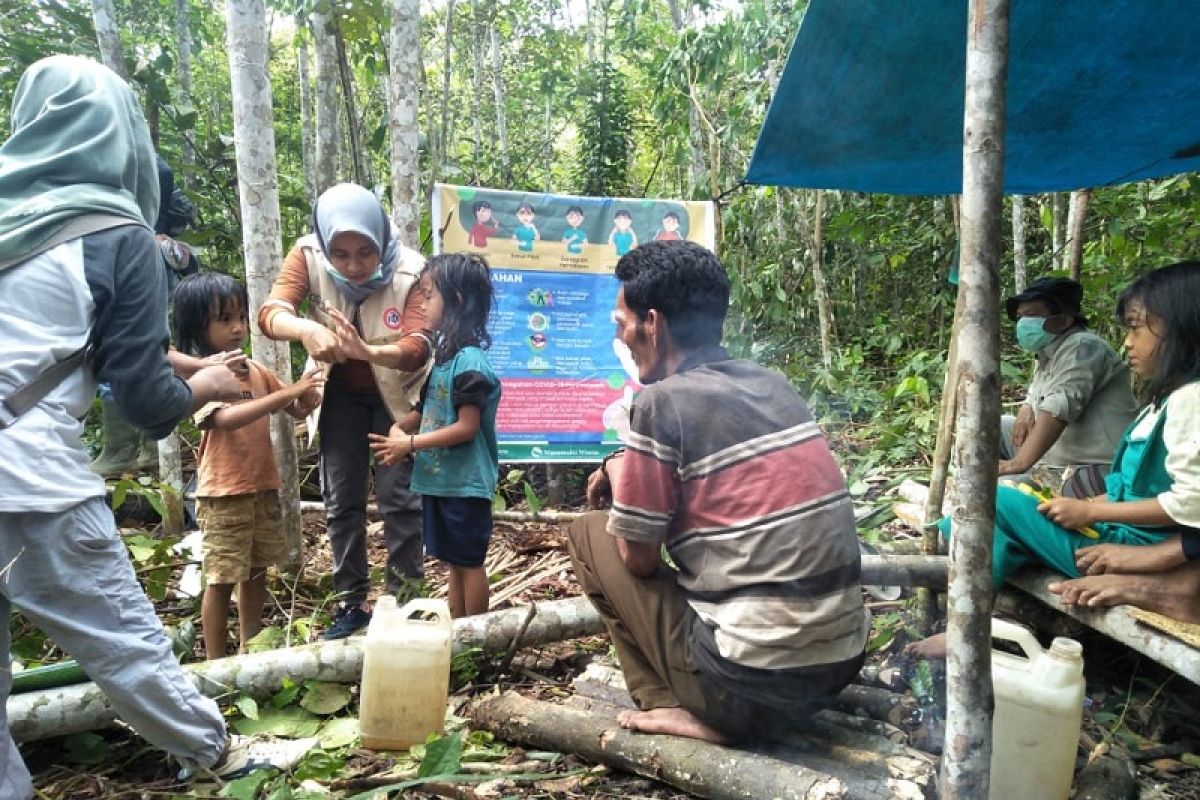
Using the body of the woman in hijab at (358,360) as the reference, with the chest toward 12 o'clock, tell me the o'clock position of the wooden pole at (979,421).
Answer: The wooden pole is roughly at 11 o'clock from the woman in hijab.

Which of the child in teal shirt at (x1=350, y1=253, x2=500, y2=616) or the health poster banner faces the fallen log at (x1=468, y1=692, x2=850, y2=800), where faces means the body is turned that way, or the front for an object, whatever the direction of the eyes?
the health poster banner

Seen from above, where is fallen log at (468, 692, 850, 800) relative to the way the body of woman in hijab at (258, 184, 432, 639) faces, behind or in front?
in front

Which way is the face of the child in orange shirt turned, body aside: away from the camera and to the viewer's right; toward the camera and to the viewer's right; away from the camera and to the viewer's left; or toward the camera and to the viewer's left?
toward the camera and to the viewer's right

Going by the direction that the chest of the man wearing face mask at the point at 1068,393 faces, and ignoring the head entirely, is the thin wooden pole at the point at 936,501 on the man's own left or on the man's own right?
on the man's own left

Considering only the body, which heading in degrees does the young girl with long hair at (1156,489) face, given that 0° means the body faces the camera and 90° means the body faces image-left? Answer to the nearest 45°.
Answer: approximately 90°

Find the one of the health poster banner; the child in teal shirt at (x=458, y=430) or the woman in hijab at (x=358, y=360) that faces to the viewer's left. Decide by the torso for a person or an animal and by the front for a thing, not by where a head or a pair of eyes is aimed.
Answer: the child in teal shirt

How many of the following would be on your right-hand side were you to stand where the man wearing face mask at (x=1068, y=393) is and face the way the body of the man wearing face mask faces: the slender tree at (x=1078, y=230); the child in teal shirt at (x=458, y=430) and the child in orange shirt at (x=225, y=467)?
1

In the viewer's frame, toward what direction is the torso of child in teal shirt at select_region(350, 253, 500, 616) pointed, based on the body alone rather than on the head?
to the viewer's left

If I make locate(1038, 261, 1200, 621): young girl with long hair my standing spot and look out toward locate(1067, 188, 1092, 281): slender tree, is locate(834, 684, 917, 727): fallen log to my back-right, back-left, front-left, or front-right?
back-left

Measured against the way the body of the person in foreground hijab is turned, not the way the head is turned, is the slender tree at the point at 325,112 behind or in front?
in front

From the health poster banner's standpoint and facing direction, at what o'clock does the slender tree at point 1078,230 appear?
The slender tree is roughly at 9 o'clock from the health poster banner.

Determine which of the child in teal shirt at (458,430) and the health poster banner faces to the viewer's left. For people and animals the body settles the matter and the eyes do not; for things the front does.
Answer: the child in teal shirt

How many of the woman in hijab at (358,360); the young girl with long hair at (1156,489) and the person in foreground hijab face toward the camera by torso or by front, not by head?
1

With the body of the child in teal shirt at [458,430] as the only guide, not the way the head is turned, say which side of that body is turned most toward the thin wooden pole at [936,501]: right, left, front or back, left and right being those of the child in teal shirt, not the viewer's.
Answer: back

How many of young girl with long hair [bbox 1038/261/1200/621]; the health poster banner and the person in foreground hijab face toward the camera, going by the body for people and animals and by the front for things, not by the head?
1

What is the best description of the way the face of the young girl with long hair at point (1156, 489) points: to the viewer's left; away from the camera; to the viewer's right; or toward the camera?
to the viewer's left
